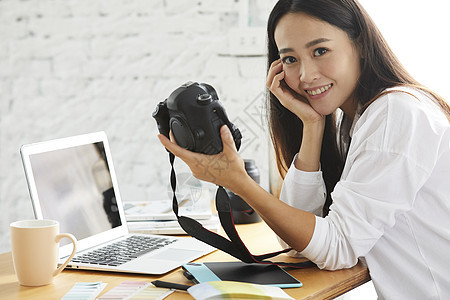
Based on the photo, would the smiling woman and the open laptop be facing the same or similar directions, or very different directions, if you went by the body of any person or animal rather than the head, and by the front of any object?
very different directions

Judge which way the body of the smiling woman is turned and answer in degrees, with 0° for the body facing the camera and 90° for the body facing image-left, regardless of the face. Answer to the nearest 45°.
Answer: approximately 90°

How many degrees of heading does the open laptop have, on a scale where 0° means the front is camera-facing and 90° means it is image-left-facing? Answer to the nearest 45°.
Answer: approximately 315°
